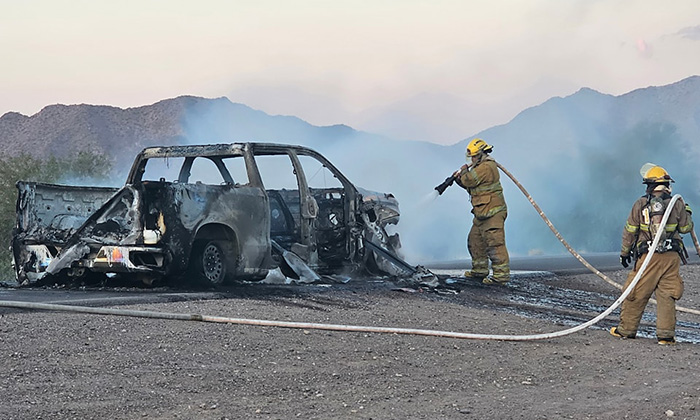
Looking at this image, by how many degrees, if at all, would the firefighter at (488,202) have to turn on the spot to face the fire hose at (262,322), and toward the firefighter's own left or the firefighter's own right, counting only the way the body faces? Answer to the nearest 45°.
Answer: approximately 90° to the firefighter's own left

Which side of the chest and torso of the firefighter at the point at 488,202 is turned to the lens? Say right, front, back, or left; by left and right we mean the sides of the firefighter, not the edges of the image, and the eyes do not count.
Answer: left

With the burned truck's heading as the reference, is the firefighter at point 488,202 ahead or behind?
ahead

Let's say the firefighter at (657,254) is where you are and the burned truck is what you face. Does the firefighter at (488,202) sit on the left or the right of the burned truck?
right

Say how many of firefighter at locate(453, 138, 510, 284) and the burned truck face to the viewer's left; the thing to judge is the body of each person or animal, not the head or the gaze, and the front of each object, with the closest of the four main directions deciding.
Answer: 1

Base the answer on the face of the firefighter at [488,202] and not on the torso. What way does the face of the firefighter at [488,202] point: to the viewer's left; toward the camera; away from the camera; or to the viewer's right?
to the viewer's left

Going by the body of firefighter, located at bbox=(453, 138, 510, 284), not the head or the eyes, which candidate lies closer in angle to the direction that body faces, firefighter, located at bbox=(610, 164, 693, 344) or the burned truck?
the burned truck

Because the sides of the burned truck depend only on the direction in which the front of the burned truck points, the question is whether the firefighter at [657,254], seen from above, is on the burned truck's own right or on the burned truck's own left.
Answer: on the burned truck's own right

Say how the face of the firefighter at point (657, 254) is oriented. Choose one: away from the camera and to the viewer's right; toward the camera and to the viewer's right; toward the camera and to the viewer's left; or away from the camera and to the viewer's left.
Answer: away from the camera and to the viewer's left

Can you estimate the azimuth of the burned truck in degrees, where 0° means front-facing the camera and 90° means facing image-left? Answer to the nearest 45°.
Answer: approximately 225°

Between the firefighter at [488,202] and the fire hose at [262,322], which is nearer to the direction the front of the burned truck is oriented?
the firefighter

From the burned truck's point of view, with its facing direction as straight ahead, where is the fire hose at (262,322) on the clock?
The fire hose is roughly at 4 o'clock from the burned truck.
